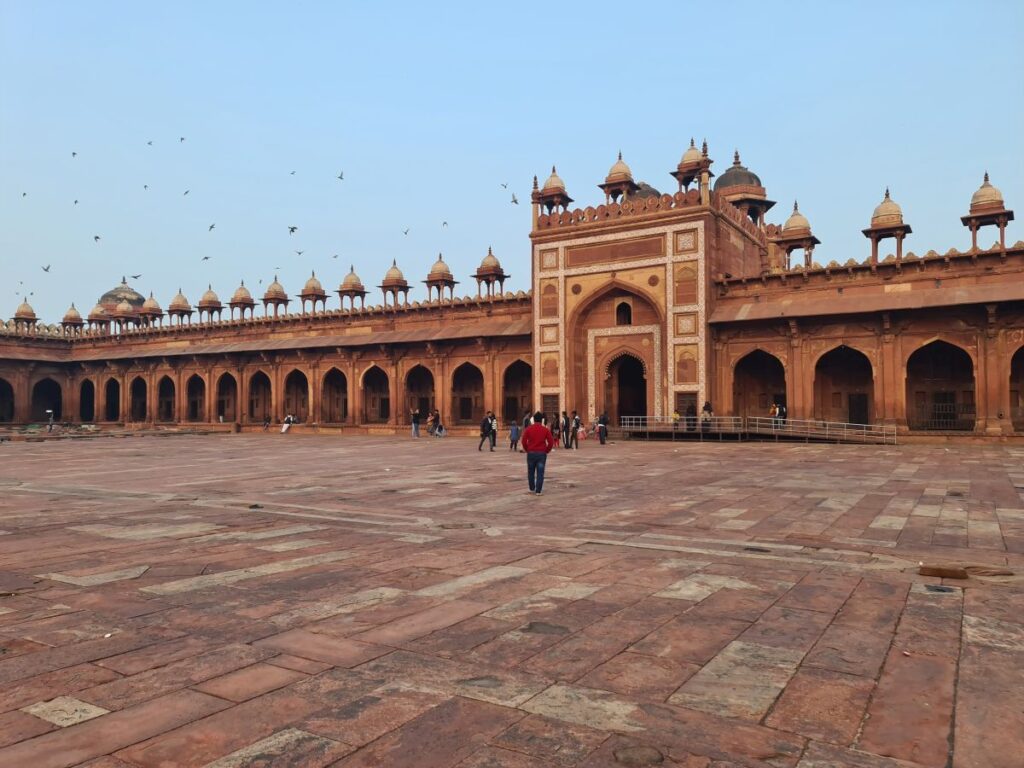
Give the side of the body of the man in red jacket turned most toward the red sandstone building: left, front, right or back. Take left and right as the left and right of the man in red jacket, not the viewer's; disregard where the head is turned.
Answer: front

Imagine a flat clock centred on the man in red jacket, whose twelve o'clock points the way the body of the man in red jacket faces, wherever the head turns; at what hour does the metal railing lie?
The metal railing is roughly at 1 o'clock from the man in red jacket.

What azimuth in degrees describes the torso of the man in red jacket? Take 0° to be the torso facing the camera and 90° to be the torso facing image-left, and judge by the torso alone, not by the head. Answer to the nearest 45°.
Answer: approximately 180°
